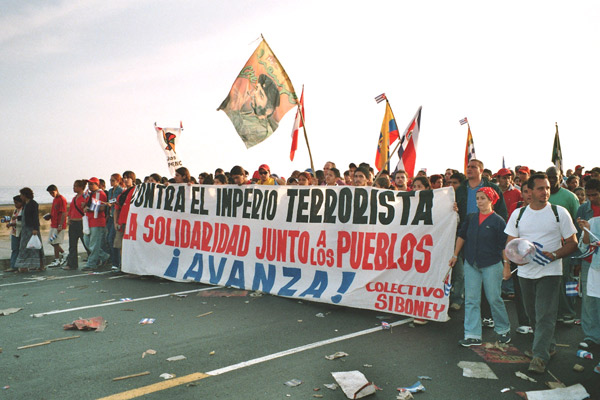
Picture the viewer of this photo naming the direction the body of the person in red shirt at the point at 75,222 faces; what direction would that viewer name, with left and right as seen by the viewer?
facing the viewer and to the left of the viewer

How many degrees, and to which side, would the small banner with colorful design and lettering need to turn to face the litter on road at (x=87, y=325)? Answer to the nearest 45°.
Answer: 0° — it already faces it

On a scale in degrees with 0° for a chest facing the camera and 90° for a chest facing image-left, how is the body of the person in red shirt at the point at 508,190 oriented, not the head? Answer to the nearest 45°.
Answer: approximately 45°

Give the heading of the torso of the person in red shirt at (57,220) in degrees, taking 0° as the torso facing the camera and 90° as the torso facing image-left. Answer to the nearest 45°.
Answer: approximately 45°

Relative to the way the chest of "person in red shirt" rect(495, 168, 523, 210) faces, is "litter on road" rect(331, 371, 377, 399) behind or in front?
in front

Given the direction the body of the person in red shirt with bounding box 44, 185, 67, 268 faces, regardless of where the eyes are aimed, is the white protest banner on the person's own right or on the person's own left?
on the person's own left

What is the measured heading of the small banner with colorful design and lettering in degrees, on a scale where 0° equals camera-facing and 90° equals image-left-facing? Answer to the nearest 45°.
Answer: approximately 0°

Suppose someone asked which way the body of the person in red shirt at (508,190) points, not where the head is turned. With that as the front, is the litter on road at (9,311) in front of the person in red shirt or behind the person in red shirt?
in front

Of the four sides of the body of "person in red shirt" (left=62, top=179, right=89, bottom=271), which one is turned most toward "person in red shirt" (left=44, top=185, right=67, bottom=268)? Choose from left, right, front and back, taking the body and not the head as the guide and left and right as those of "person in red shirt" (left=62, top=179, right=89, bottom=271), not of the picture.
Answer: right

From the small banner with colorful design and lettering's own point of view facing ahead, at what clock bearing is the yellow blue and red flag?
The yellow blue and red flag is roughly at 10 o'clock from the small banner with colorful design and lettering.

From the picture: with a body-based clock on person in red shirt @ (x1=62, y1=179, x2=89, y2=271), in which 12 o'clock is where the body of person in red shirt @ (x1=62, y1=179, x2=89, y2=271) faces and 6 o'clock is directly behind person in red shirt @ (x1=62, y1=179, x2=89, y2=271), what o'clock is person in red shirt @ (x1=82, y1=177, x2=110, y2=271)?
person in red shirt @ (x1=82, y1=177, x2=110, y2=271) is roughly at 9 o'clock from person in red shirt @ (x1=62, y1=179, x2=89, y2=271).
